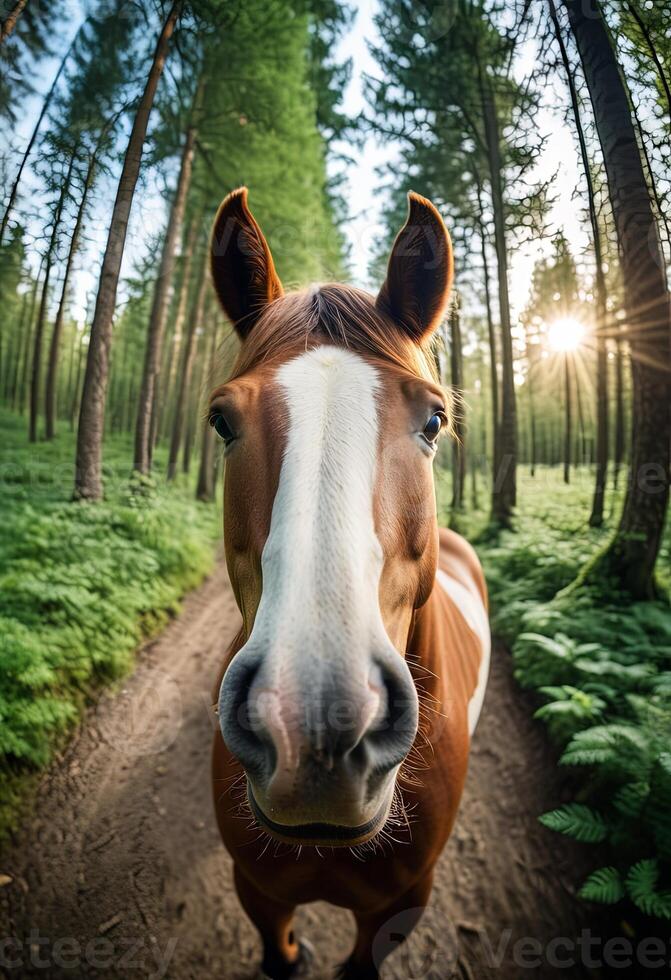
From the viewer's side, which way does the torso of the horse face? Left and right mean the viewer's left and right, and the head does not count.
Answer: facing the viewer

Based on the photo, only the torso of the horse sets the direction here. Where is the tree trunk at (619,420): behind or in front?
behind

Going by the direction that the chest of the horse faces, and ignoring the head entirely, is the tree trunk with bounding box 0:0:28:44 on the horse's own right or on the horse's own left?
on the horse's own right

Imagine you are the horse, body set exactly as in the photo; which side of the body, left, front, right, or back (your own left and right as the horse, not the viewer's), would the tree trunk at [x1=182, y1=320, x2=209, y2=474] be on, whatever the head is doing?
back
